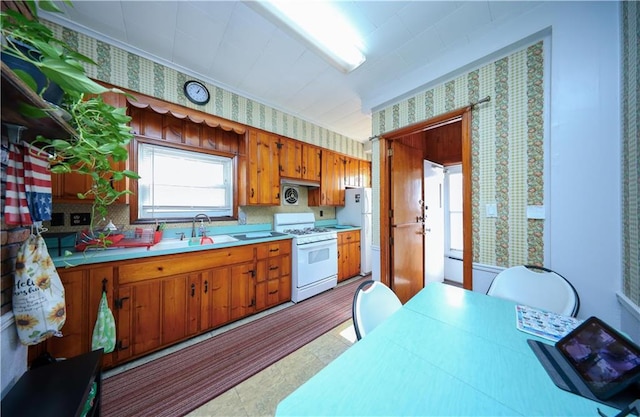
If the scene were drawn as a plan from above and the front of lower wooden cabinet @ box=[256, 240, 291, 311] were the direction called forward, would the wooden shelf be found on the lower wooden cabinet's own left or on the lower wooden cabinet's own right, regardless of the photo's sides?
on the lower wooden cabinet's own right

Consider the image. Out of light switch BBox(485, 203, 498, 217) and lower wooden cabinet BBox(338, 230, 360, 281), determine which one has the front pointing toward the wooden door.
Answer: the lower wooden cabinet

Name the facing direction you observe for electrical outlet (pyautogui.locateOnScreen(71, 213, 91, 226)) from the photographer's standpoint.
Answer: facing the viewer

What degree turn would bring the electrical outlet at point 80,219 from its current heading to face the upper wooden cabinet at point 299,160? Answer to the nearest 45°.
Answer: approximately 90° to its left

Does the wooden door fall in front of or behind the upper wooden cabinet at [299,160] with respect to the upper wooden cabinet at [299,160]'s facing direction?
in front

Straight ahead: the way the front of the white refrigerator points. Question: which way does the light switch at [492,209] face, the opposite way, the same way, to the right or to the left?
to the right

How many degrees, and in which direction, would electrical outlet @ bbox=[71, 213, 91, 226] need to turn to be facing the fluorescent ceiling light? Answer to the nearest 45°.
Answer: approximately 45° to its left

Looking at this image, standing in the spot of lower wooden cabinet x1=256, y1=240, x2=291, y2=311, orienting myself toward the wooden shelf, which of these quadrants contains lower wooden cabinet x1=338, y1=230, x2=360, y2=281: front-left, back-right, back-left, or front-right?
back-left

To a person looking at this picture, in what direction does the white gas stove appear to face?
facing the viewer and to the right of the viewer

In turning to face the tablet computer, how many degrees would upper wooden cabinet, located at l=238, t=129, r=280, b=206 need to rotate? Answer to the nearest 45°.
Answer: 0° — it already faces it

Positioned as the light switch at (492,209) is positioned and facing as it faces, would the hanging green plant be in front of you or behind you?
in front
